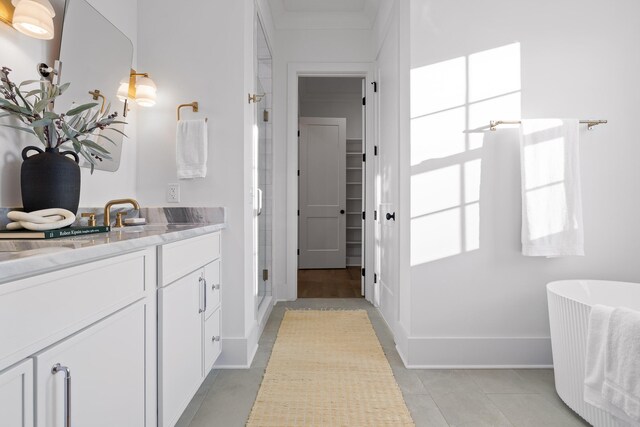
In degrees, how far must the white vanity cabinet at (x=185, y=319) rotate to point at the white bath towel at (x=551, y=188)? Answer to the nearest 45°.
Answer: approximately 45° to its left

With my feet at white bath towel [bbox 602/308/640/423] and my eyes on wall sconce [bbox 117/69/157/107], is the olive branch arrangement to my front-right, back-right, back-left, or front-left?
front-left

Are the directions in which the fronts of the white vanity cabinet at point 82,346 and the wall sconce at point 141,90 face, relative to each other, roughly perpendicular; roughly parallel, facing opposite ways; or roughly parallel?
roughly parallel

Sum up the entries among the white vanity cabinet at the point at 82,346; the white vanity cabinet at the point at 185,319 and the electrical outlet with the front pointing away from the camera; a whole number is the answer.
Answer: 0

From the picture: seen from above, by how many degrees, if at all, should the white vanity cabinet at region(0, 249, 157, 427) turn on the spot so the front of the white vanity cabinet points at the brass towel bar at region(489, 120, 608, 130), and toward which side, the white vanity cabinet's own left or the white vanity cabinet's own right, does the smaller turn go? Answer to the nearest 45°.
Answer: approximately 45° to the white vanity cabinet's own left

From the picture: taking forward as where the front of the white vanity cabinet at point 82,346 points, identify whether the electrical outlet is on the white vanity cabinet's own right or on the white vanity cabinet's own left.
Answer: on the white vanity cabinet's own left

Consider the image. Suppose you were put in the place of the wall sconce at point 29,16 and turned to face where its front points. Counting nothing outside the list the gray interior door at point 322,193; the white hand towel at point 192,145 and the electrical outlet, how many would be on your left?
3

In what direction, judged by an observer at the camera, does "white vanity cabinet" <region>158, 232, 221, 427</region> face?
facing the viewer and to the right of the viewer
